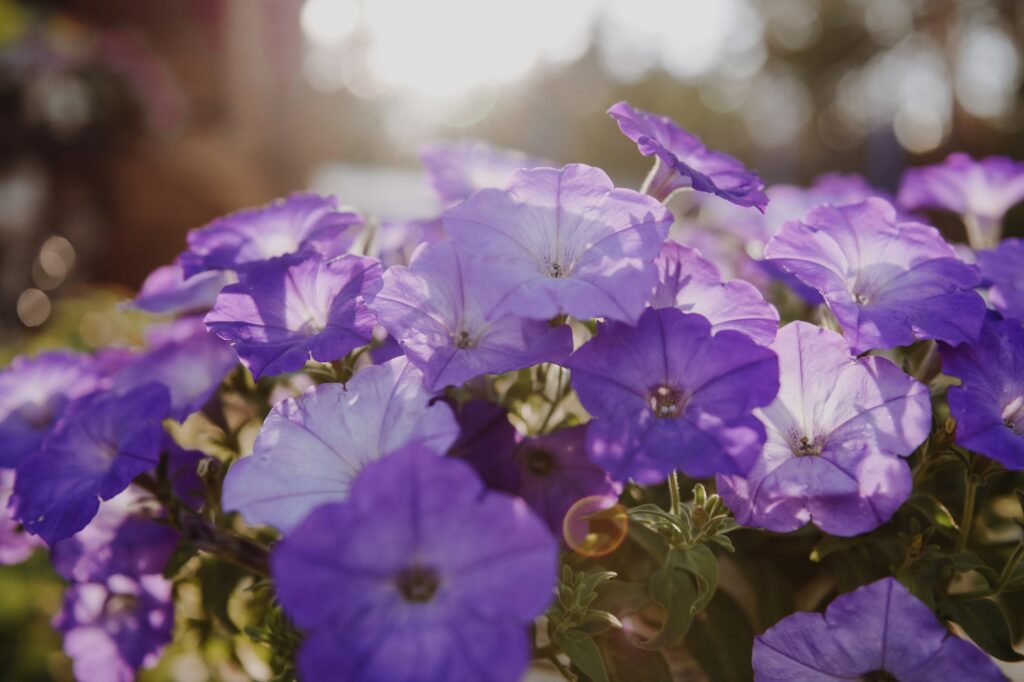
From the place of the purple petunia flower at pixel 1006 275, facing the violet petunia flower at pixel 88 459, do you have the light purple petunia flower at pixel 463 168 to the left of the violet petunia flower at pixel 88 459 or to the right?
right

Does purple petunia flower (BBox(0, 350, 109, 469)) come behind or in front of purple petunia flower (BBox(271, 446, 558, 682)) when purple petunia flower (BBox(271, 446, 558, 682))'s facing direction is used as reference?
behind

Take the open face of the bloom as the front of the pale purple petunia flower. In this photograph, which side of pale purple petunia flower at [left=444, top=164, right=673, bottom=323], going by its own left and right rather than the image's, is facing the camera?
front

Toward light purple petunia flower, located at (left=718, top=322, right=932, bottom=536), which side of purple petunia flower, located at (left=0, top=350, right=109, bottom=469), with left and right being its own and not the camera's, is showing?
left

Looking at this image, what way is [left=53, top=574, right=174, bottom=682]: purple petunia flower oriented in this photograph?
toward the camera

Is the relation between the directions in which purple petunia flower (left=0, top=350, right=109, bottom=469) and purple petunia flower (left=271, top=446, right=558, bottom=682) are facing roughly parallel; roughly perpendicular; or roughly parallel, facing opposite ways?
roughly parallel

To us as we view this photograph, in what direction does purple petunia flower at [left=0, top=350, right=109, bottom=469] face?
facing the viewer and to the left of the viewer

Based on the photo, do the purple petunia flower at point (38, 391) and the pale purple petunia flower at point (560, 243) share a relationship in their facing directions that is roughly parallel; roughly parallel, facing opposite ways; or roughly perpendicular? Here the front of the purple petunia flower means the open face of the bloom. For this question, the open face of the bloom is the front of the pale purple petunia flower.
roughly parallel

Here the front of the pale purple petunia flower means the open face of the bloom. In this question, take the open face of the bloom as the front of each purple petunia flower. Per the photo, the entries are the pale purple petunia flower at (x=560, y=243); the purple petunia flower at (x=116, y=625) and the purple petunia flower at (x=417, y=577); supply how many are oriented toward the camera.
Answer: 3
